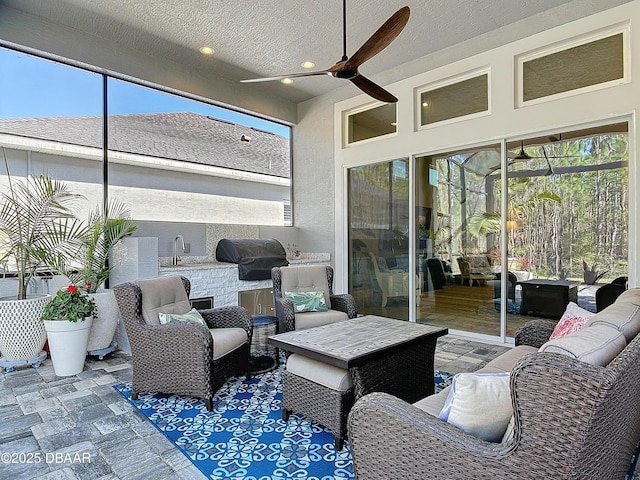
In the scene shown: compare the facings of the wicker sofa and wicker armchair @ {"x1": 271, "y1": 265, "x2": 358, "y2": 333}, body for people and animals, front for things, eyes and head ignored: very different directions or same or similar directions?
very different directions

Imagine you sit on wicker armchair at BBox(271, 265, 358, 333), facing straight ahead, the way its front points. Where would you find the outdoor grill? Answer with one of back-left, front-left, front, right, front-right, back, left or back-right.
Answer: back

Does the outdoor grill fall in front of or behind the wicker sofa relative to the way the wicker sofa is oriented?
in front

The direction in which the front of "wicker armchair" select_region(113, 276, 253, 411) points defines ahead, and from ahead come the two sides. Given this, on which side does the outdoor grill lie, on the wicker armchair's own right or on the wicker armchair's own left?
on the wicker armchair's own left

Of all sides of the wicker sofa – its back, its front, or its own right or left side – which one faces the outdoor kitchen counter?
front

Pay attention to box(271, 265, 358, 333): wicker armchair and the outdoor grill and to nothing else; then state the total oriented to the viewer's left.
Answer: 0

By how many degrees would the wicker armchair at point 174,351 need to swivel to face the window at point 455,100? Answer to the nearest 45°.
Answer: approximately 45° to its left

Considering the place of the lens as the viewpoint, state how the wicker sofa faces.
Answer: facing away from the viewer and to the left of the viewer

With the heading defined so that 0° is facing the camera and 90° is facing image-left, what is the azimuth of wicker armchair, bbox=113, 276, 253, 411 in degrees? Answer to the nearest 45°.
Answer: approximately 315°

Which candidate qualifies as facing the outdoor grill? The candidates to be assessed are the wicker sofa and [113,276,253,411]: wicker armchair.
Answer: the wicker sofa

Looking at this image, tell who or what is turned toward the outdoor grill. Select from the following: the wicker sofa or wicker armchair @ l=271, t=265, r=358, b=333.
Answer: the wicker sofa
